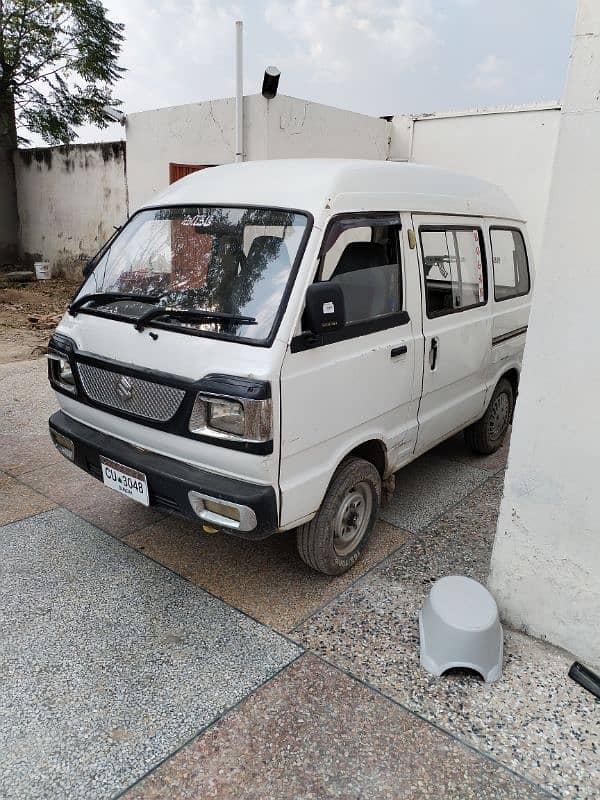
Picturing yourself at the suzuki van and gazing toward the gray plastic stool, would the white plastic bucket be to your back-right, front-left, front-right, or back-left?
back-right

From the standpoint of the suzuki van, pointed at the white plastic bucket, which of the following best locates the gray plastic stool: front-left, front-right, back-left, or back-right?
back-left

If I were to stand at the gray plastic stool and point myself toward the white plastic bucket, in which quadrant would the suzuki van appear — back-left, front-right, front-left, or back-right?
front-right

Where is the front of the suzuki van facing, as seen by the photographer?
facing the viewer and to the left of the viewer

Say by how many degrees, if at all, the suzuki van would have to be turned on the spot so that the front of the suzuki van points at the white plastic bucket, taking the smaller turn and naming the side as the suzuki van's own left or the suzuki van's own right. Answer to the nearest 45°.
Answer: approximately 90° to the suzuki van's own right

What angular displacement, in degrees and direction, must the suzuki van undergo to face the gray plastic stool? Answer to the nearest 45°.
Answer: approximately 90° to its left
